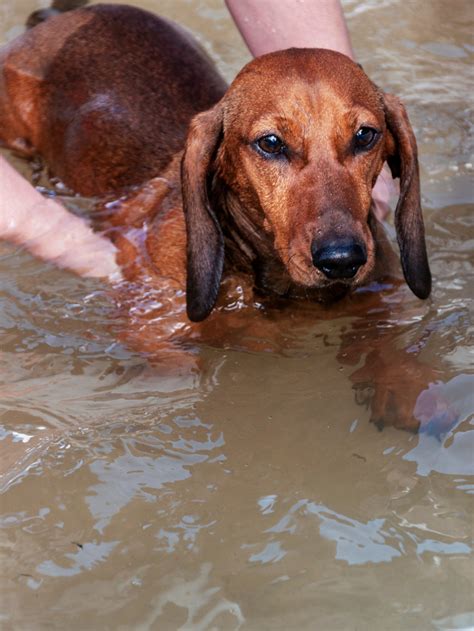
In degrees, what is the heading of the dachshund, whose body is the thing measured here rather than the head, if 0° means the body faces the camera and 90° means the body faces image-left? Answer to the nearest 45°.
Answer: approximately 315°
